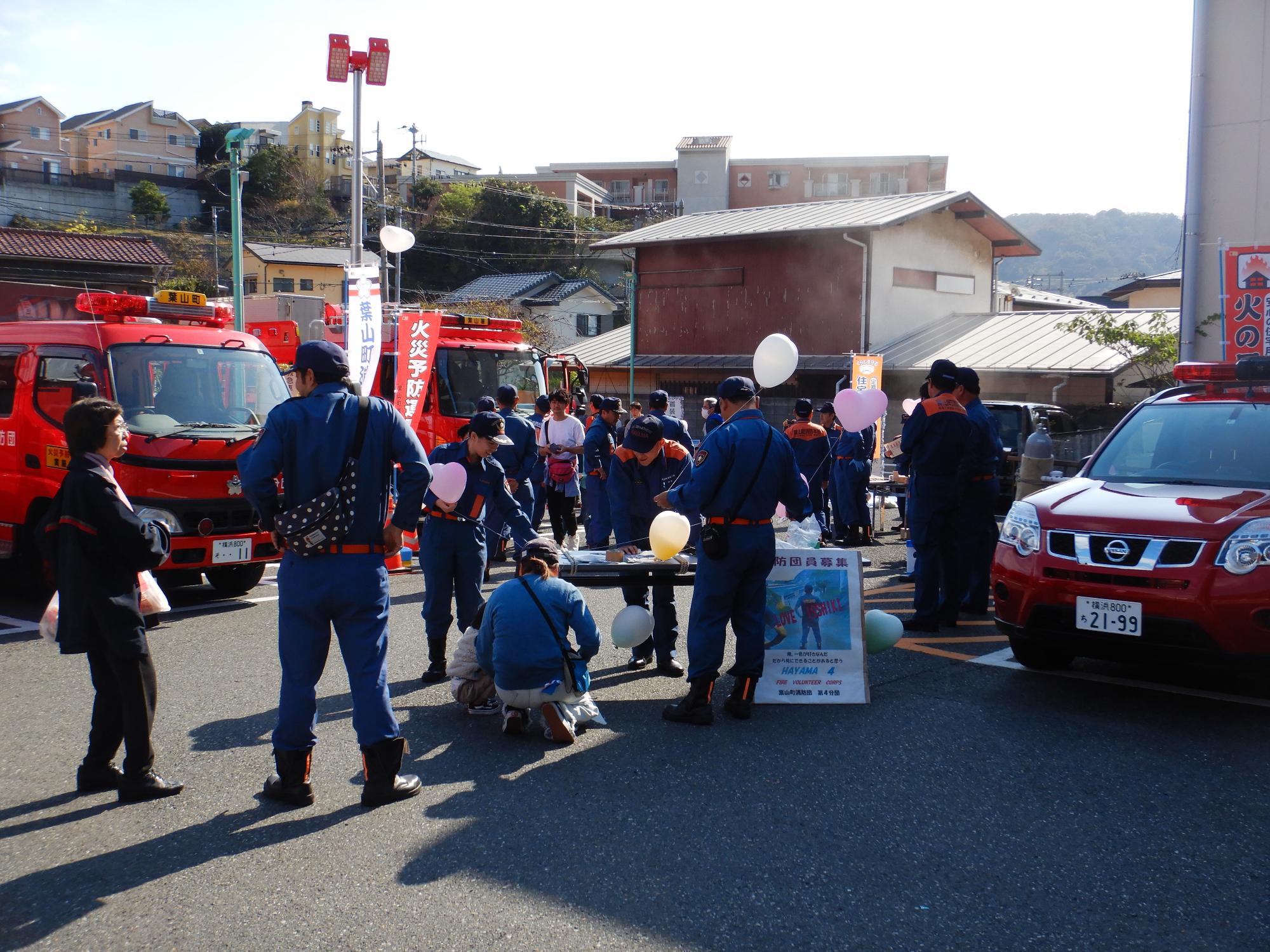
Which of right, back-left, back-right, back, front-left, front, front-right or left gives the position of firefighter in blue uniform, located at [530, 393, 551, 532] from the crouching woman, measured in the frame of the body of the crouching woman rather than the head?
front

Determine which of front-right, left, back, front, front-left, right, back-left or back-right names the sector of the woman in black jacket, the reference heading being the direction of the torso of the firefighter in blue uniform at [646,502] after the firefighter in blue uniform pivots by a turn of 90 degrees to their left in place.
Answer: back-right

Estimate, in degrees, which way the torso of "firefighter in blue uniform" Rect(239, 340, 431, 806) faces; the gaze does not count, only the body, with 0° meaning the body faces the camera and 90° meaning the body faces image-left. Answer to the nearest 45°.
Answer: approximately 180°

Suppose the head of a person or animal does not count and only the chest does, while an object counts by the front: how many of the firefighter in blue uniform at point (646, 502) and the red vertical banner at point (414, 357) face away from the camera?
0

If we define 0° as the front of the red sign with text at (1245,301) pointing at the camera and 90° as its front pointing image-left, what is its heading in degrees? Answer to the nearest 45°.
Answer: approximately 0°

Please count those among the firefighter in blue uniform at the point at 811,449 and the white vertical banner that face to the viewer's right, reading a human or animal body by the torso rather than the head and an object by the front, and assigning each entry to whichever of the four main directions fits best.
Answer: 0

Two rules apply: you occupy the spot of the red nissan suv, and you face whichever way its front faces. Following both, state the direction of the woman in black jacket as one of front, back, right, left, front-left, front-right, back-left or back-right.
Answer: front

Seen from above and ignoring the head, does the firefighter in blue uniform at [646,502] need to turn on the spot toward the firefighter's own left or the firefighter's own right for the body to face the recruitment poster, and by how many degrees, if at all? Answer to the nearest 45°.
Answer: approximately 45° to the firefighter's own left

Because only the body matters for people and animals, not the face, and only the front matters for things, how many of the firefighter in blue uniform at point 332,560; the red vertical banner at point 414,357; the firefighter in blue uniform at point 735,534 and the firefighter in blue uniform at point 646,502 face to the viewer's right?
0

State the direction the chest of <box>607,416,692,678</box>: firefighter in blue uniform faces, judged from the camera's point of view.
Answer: toward the camera

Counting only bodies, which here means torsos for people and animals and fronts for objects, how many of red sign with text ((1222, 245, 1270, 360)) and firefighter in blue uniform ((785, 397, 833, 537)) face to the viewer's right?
0
